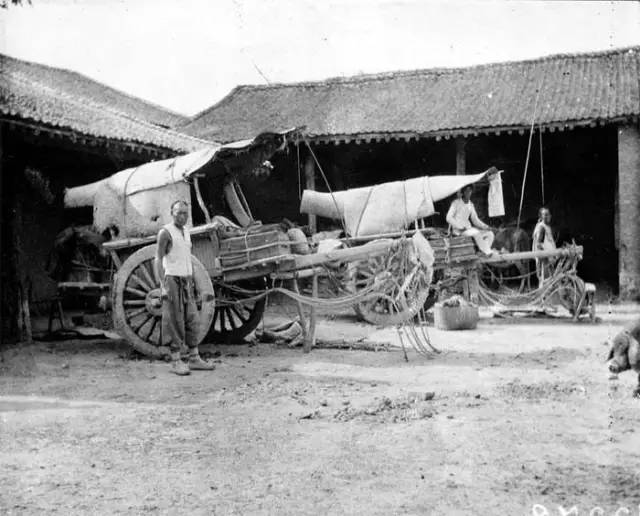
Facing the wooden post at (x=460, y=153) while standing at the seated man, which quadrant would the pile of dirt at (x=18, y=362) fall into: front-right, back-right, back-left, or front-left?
back-left

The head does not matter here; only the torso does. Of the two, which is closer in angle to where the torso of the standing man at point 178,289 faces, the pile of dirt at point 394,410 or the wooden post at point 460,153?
the pile of dirt

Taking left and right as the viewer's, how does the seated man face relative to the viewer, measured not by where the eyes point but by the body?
facing the viewer and to the right of the viewer

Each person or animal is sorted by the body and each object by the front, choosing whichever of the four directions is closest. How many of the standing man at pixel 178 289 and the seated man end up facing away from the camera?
0

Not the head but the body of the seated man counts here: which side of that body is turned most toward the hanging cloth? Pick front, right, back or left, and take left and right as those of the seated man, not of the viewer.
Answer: left

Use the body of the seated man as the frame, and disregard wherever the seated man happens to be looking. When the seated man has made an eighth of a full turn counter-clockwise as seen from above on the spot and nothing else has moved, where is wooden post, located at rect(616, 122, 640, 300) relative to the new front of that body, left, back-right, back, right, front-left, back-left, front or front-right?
front-left

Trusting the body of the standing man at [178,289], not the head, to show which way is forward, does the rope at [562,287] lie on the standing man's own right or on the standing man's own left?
on the standing man's own left

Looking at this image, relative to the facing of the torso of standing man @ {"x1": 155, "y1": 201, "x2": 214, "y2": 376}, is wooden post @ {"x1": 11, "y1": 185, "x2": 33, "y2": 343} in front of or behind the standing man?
behind

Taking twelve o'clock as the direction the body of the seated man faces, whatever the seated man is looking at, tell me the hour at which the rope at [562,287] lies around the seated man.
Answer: The rope is roughly at 10 o'clock from the seated man.

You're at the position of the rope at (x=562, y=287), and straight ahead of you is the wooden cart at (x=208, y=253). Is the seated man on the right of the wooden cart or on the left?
right
